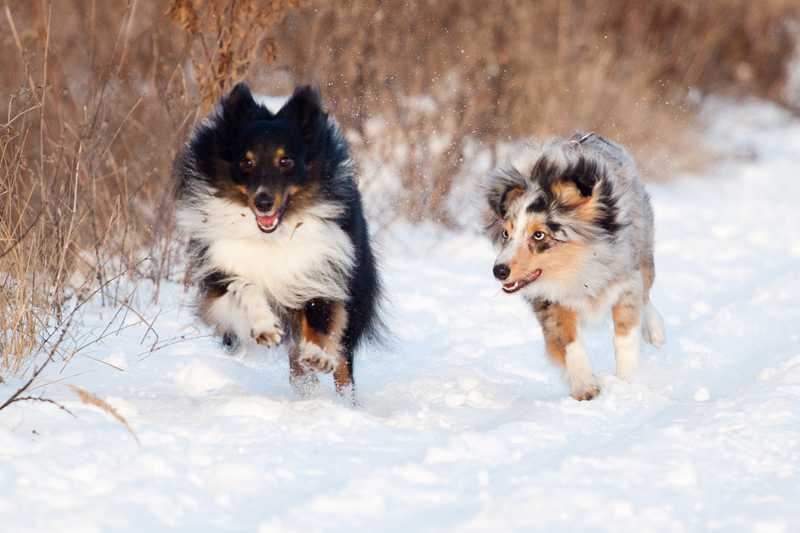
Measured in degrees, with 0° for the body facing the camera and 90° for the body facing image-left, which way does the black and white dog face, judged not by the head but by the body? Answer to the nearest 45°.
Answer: approximately 0°
